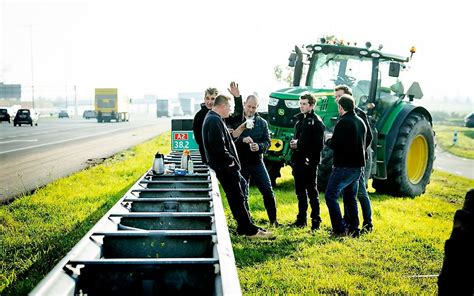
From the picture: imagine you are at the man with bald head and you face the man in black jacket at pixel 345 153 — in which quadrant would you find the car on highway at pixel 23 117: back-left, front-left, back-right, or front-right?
back-left

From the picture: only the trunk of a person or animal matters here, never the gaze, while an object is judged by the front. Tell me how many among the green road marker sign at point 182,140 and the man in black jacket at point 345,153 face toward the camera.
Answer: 1

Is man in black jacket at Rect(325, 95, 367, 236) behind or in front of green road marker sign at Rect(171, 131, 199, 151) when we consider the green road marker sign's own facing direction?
in front

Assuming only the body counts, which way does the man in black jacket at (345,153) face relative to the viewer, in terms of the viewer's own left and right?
facing away from the viewer and to the left of the viewer

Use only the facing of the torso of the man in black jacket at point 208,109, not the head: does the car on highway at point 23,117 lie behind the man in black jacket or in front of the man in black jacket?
behind

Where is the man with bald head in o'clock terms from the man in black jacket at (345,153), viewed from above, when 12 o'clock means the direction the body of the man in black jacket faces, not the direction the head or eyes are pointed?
The man with bald head is roughly at 11 o'clock from the man in black jacket.

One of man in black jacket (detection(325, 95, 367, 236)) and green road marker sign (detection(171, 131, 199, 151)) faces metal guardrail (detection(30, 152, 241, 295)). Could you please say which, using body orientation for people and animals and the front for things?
the green road marker sign

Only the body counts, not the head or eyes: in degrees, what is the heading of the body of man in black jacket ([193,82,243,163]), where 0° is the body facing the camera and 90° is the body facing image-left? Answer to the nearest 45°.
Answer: approximately 315°

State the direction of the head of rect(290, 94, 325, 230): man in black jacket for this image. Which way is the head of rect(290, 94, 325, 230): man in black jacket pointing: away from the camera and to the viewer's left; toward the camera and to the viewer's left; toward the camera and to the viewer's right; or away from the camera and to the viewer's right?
toward the camera and to the viewer's left
